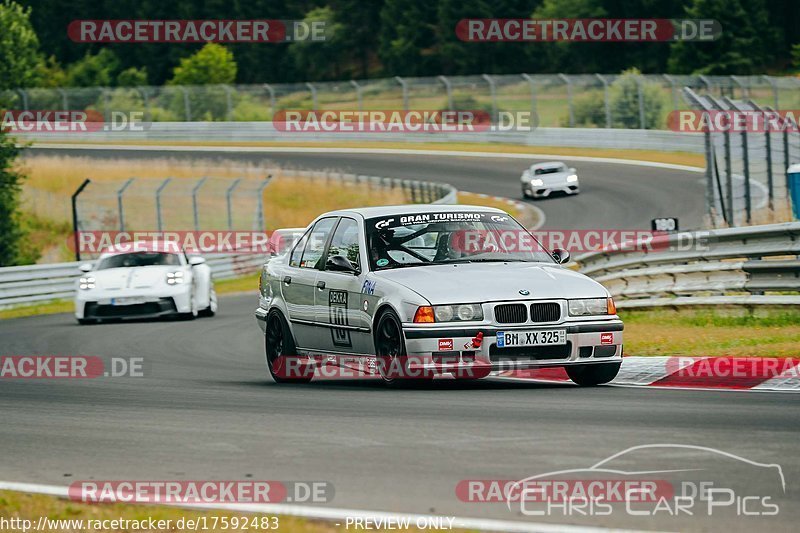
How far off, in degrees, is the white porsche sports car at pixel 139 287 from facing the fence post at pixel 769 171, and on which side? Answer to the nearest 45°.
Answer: approximately 90° to its left

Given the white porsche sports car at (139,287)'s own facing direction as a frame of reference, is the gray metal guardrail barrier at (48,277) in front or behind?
behind

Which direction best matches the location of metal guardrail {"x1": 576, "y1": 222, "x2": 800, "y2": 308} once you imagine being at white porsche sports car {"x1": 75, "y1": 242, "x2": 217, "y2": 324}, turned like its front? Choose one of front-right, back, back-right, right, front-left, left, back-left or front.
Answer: front-left

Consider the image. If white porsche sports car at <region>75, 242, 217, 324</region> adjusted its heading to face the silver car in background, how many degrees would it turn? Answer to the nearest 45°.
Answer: approximately 135° to its left

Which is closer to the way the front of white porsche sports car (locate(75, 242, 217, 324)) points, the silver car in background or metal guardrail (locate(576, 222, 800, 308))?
the metal guardrail

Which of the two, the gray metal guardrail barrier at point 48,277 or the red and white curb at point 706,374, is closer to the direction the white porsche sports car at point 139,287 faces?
the red and white curb

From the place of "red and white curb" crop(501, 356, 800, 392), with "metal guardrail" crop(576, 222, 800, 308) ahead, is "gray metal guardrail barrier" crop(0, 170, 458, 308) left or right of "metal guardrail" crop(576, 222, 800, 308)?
left

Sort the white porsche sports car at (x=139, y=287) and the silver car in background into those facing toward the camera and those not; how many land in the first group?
2
